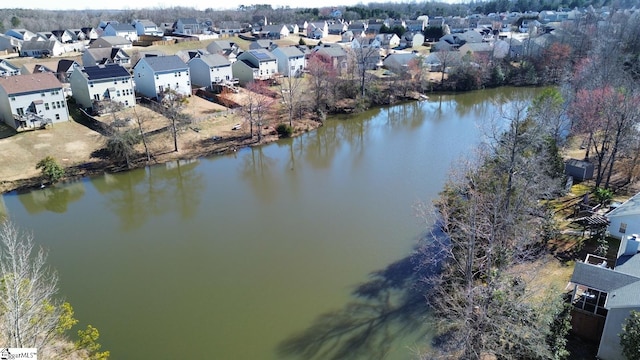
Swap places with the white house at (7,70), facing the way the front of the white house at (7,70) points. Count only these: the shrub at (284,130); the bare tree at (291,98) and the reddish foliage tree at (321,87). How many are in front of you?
3

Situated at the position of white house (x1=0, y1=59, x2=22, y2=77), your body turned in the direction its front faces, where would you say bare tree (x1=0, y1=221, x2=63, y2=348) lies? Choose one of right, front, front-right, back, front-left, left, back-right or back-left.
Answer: front-right

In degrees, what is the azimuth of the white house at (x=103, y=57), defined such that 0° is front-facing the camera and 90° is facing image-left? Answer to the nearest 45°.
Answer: approximately 315°

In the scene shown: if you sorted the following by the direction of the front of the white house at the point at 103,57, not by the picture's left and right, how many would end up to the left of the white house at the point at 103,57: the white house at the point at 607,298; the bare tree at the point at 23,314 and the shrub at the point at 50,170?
0

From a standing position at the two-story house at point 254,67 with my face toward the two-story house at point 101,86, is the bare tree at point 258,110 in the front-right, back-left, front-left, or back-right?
front-left

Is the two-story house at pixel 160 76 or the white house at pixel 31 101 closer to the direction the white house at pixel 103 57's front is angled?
the two-story house

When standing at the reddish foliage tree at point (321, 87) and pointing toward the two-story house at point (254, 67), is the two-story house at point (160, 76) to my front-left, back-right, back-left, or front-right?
front-left

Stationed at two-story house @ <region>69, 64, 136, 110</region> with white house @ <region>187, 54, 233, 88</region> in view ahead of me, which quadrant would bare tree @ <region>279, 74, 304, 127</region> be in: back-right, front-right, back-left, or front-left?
front-right

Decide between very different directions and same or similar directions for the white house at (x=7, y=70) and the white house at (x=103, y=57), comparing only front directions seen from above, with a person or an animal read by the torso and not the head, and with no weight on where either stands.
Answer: same or similar directions
